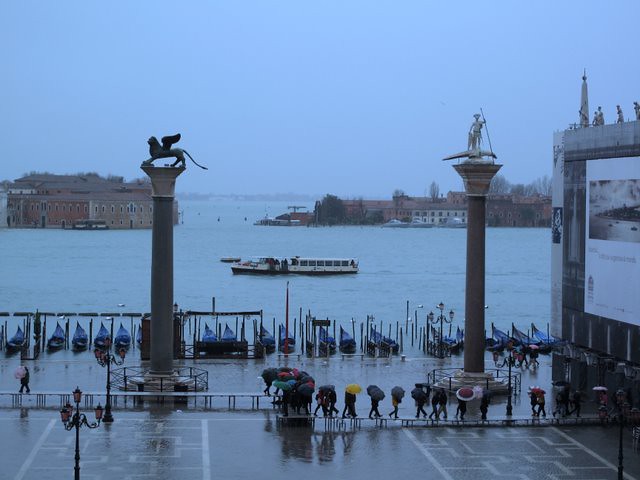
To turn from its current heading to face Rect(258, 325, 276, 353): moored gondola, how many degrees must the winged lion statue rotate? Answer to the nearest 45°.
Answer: approximately 90° to its right

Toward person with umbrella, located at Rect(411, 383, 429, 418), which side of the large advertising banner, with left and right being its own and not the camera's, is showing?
front

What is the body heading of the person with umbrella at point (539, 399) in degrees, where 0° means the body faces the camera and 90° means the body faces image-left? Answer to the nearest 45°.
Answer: approximately 90°

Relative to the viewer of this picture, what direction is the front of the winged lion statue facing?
facing to the left of the viewer

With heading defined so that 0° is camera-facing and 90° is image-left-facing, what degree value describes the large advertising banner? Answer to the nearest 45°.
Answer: approximately 45°

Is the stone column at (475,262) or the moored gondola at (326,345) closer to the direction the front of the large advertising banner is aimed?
the stone column

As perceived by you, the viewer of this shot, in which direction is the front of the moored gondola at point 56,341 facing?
facing away from the viewer
